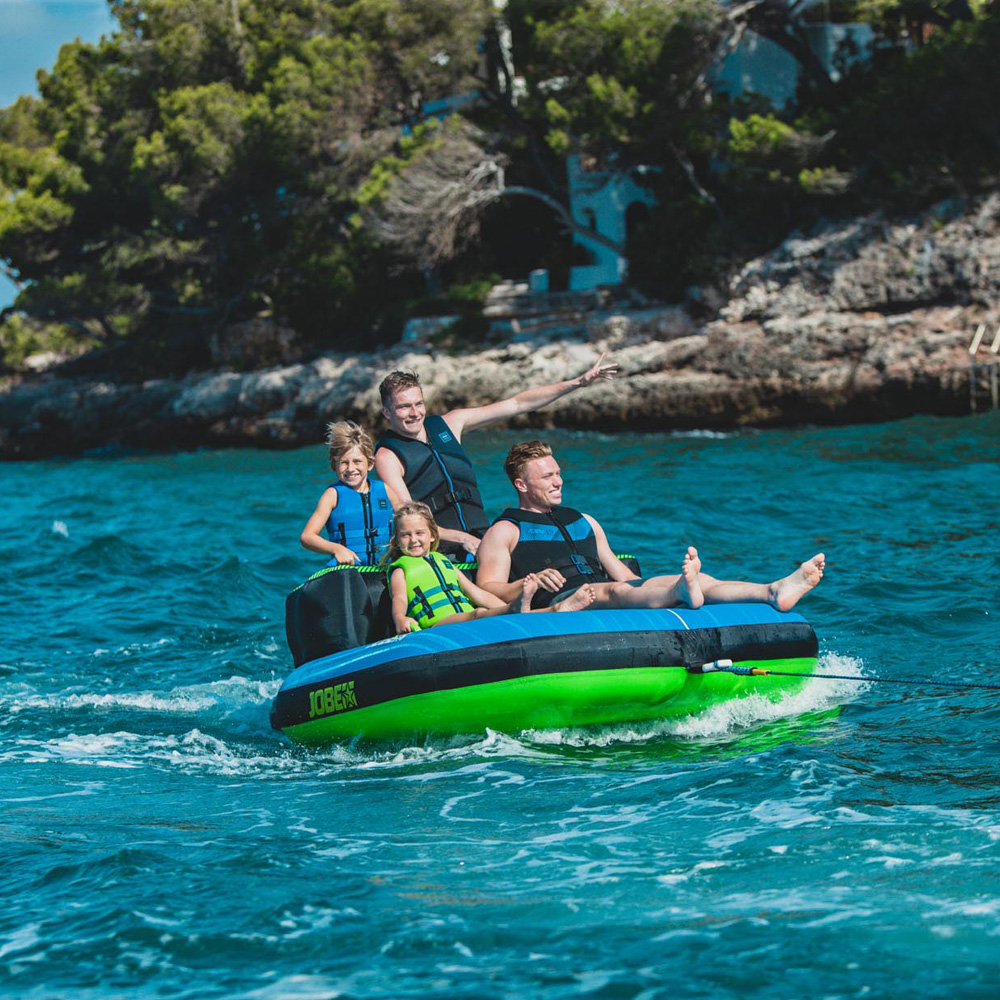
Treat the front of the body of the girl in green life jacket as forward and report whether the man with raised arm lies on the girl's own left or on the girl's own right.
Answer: on the girl's own left

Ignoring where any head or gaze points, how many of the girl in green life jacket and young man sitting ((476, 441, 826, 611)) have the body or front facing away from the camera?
0

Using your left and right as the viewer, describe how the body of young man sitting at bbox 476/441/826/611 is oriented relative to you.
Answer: facing the viewer and to the right of the viewer

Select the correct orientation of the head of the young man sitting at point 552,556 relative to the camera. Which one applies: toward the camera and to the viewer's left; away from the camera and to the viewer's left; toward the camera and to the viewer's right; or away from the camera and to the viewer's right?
toward the camera and to the viewer's right

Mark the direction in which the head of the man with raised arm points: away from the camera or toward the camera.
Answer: toward the camera

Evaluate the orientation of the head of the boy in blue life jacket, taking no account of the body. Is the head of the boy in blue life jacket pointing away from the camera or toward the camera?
toward the camera

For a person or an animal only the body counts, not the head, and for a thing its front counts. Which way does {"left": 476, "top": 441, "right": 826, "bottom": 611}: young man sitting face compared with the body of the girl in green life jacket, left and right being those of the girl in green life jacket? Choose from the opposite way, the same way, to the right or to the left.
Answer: the same way

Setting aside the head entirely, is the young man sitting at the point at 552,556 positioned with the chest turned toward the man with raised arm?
no
